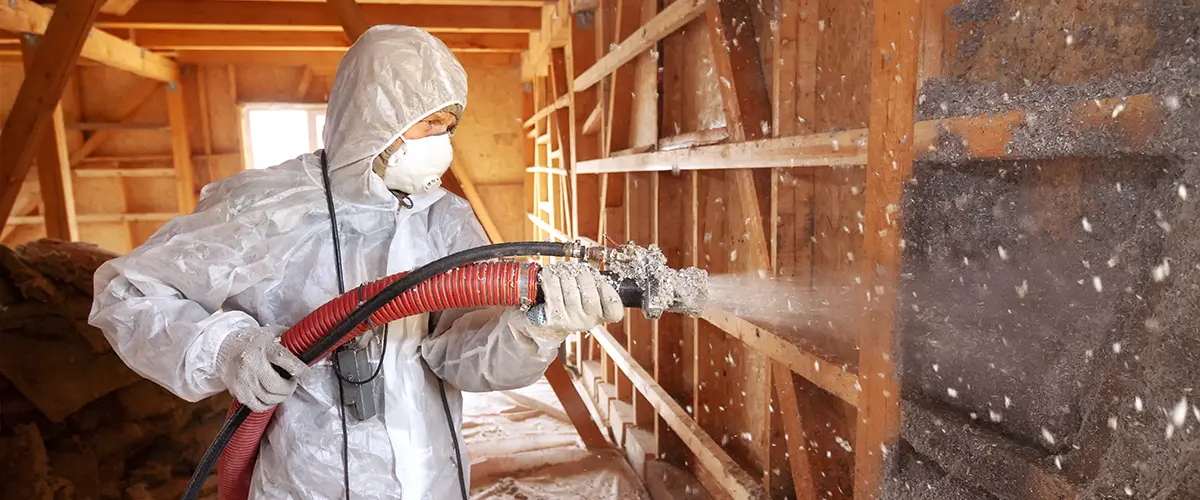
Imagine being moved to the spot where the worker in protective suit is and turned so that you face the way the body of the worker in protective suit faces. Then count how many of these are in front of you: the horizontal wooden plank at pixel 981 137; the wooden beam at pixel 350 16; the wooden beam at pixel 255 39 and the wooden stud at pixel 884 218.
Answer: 2

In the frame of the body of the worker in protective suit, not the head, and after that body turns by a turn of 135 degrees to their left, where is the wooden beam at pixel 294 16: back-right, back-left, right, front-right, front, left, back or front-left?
front

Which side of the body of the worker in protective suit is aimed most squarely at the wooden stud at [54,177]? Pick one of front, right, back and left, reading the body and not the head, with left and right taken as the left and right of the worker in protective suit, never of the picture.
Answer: back

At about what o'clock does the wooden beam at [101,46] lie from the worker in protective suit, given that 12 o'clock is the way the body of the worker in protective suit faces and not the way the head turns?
The wooden beam is roughly at 7 o'clock from the worker in protective suit.

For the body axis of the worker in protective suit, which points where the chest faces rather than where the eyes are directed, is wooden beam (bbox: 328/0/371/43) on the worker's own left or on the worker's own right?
on the worker's own left

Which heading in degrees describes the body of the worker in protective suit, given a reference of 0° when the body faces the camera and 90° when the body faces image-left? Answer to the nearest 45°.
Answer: approximately 315°

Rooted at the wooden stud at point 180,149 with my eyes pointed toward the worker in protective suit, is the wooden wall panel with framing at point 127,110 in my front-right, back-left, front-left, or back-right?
back-right

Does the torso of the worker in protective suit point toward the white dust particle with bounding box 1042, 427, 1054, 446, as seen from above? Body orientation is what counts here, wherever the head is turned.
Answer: yes

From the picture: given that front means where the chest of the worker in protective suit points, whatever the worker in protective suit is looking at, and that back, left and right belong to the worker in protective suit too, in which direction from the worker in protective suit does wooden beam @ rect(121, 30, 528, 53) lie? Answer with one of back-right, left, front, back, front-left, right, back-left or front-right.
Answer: back-left

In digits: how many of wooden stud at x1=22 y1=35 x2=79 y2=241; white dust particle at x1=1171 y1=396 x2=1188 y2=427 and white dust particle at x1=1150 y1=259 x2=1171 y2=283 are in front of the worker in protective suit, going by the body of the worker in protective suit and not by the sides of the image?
2

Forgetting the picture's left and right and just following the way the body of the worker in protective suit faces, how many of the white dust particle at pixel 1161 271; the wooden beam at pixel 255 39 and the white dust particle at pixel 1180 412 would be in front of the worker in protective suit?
2

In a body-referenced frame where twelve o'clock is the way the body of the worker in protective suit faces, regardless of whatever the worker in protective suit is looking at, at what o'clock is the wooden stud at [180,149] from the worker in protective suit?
The wooden stud is roughly at 7 o'clock from the worker in protective suit.

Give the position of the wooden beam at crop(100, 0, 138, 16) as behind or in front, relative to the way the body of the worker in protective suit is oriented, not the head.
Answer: behind
